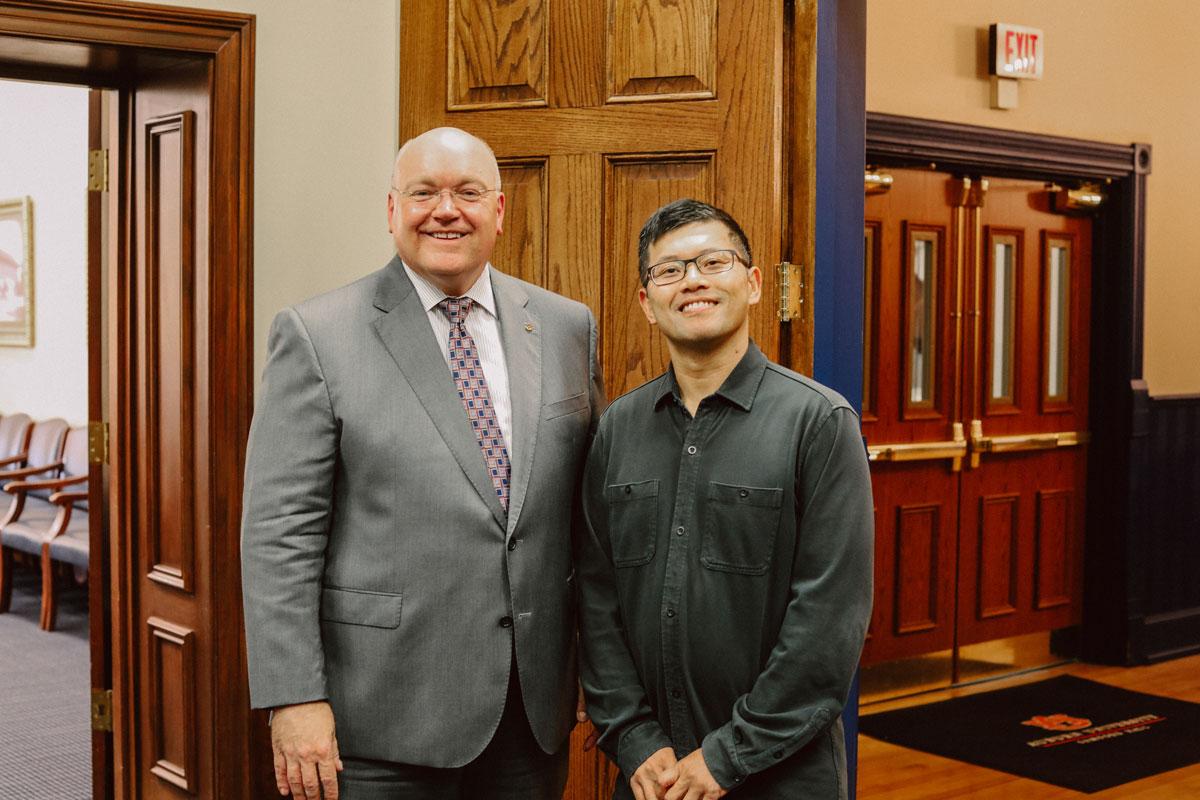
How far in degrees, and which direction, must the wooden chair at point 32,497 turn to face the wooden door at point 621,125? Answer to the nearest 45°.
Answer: approximately 45° to its left

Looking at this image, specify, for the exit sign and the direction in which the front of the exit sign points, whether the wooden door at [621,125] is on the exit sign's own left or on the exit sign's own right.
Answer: on the exit sign's own right

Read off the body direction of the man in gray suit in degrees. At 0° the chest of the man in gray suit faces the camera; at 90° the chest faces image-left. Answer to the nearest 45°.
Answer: approximately 315°
